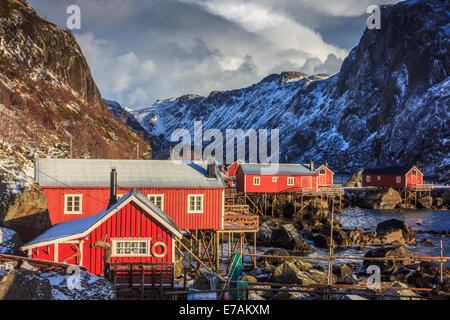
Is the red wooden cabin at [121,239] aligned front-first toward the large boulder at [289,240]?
no

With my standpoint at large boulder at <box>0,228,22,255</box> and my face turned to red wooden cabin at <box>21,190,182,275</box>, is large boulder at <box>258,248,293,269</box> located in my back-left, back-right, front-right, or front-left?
front-left

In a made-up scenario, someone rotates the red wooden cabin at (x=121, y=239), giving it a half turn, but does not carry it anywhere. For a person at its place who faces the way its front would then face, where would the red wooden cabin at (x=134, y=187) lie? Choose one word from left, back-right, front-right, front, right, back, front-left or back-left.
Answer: front

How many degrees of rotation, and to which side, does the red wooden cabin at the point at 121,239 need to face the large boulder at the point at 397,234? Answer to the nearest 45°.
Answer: approximately 135° to its left

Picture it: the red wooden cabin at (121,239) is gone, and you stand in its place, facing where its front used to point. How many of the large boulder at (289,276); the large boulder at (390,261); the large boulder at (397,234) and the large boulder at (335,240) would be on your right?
0

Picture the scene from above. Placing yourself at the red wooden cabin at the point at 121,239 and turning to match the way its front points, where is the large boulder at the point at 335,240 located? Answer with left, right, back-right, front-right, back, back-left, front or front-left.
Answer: back-left

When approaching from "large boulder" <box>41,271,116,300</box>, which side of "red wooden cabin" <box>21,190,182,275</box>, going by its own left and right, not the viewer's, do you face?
front

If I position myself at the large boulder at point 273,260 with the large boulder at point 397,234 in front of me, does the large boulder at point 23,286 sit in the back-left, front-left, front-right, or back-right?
back-right

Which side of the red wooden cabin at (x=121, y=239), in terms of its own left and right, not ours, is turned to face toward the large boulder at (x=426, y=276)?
left

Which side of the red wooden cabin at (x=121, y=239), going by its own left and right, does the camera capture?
front

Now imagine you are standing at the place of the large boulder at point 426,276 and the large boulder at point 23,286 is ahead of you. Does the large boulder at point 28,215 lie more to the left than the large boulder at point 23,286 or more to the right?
right

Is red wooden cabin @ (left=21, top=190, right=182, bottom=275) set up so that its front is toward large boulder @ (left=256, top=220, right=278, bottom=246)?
no

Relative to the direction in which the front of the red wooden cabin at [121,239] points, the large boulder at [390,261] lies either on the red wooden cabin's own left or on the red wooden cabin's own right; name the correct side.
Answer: on the red wooden cabin's own left

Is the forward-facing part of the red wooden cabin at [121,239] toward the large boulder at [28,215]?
no
